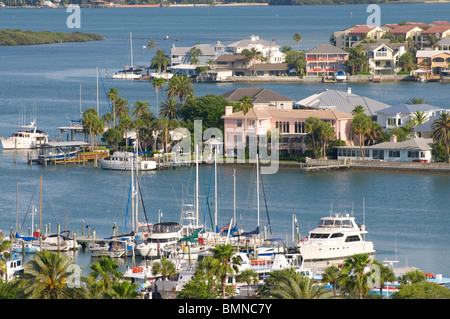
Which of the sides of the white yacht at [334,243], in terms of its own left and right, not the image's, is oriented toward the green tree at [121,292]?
front

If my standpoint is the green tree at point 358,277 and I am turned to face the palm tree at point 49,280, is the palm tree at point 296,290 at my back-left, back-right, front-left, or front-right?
front-left

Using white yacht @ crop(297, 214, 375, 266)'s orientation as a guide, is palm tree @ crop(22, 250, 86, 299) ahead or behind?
ahead

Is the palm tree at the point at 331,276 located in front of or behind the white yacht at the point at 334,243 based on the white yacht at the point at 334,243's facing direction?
in front

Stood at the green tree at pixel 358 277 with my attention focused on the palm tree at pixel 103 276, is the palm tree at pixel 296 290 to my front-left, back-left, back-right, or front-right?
front-left

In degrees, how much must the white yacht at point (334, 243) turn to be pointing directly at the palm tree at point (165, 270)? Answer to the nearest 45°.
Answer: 0° — it already faces it

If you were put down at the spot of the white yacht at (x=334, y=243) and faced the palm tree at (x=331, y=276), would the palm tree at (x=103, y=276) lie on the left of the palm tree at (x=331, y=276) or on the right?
right

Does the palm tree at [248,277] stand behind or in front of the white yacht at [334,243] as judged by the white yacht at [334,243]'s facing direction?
in front

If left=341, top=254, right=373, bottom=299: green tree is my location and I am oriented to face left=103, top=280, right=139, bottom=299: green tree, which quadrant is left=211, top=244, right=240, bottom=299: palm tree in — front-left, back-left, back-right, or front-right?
front-right

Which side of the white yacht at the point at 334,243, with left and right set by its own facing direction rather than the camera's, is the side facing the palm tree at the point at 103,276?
front

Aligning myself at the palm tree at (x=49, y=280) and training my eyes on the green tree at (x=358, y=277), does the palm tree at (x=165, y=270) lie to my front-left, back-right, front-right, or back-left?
front-left
